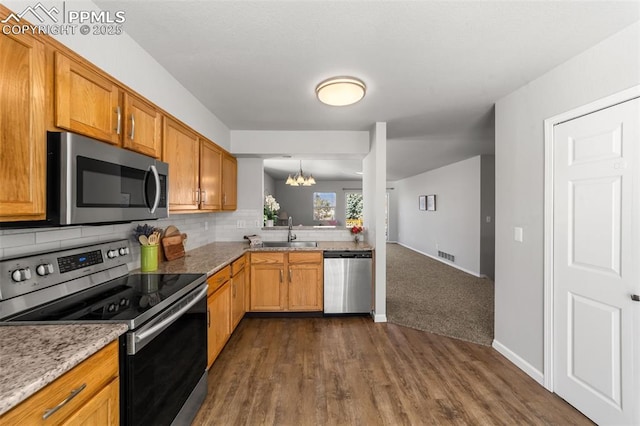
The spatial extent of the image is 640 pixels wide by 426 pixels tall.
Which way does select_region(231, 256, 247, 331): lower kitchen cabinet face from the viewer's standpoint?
to the viewer's right

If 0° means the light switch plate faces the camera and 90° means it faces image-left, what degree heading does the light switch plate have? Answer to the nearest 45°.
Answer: approximately 45°

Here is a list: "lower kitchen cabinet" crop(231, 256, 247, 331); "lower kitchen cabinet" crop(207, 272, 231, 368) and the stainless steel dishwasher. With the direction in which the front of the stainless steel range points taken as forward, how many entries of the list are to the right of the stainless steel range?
0

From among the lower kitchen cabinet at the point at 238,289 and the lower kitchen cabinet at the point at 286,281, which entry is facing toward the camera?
the lower kitchen cabinet at the point at 286,281

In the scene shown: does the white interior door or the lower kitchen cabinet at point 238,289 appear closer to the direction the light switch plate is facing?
the lower kitchen cabinet

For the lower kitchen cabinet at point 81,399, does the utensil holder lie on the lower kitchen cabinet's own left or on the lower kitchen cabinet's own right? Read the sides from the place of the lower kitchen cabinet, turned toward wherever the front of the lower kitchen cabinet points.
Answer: on the lower kitchen cabinet's own left

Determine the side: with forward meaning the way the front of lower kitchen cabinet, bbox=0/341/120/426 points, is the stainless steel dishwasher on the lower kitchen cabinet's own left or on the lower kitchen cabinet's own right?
on the lower kitchen cabinet's own left

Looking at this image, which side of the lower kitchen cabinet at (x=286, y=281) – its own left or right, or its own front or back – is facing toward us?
front

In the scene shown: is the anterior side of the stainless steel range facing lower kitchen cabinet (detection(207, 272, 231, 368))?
no

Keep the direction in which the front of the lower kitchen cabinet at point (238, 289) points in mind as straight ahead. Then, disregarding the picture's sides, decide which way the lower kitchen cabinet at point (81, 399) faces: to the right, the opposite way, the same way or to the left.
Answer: the same way

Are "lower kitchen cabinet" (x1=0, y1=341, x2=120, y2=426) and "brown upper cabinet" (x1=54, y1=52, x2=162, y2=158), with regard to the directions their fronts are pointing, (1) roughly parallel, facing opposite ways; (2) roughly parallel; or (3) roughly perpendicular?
roughly parallel

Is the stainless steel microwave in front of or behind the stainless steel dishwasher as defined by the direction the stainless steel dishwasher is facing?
in front

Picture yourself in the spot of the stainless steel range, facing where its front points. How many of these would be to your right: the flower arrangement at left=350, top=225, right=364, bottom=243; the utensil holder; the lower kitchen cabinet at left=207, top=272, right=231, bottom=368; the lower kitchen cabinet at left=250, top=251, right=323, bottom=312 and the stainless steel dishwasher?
0

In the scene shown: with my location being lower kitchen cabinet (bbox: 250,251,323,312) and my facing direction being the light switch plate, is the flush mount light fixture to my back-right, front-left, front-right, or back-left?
front-right

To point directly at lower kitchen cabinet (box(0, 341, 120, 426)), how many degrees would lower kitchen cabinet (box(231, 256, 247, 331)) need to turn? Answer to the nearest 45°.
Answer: approximately 90° to its right

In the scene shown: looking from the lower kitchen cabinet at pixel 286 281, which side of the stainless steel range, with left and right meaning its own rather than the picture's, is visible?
left

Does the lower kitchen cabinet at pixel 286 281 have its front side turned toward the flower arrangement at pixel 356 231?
no

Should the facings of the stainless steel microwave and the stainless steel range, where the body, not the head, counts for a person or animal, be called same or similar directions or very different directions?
same or similar directions

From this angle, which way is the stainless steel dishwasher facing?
toward the camera

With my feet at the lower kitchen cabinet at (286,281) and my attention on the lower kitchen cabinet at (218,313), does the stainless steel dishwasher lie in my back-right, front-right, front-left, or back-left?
back-left
